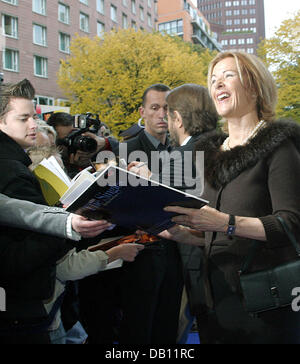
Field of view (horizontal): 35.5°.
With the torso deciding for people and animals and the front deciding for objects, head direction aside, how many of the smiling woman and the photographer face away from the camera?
0

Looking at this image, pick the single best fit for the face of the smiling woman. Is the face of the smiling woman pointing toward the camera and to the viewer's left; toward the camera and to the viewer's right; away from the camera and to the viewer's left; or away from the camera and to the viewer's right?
toward the camera and to the viewer's left

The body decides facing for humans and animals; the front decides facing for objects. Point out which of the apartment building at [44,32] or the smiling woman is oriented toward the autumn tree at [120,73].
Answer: the apartment building

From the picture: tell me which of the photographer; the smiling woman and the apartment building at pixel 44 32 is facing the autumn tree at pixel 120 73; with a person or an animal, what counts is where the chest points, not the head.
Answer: the apartment building

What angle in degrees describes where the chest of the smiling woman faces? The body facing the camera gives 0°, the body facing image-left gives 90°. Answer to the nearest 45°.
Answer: approximately 45°

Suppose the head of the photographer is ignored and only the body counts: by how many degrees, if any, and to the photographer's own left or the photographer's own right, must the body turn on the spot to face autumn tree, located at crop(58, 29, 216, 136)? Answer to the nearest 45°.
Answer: approximately 135° to the photographer's own left

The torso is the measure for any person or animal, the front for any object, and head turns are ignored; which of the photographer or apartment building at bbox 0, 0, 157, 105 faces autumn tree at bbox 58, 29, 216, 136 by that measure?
the apartment building

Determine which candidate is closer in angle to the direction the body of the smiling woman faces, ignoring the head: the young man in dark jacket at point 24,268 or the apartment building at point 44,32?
the young man in dark jacket

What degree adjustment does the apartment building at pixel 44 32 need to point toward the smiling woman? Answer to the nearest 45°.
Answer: approximately 45° to its right

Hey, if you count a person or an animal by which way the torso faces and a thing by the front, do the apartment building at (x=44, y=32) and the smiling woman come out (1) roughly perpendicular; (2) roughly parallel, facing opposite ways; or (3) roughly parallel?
roughly perpendicular

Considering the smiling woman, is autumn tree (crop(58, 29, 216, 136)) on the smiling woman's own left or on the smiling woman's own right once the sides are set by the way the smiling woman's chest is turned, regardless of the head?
on the smiling woman's own right

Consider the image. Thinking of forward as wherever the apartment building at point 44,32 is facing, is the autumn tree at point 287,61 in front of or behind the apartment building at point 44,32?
in front

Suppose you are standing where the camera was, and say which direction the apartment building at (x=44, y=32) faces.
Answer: facing the viewer and to the right of the viewer

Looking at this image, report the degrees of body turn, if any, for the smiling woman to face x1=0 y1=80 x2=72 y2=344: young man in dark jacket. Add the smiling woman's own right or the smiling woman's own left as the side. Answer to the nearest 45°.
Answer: approximately 45° to the smiling woman's own right
